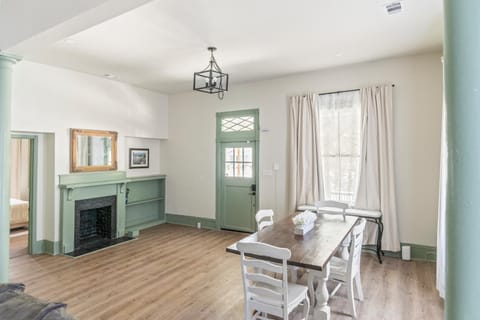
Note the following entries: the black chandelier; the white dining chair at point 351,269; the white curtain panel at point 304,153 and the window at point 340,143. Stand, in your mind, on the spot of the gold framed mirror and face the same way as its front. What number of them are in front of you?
4

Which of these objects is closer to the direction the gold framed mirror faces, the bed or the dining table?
the dining table

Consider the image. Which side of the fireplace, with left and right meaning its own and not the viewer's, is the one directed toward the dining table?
front

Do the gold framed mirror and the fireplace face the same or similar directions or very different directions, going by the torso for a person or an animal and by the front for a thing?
same or similar directions

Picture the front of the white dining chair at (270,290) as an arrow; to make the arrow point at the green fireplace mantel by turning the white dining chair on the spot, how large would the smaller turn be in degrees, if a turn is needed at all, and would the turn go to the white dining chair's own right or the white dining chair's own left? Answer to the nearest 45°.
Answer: approximately 90° to the white dining chair's own left

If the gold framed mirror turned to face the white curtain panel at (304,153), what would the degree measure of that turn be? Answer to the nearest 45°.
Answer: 0° — it already faces it

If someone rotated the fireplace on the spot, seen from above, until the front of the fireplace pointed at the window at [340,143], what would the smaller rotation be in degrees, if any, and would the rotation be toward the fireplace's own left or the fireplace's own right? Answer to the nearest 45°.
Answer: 0° — it already faces it

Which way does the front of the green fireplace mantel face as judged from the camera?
facing the viewer and to the right of the viewer

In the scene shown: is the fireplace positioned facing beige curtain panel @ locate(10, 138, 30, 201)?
no

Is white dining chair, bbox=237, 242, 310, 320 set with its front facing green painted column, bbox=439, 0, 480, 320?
no

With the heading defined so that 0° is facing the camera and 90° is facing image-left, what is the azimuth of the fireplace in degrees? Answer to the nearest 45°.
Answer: approximately 315°

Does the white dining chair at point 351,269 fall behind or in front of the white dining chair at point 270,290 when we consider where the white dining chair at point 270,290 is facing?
in front

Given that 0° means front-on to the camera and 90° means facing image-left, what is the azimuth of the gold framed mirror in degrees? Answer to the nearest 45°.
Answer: approximately 315°

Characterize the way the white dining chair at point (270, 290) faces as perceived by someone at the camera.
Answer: facing away from the viewer and to the right of the viewer

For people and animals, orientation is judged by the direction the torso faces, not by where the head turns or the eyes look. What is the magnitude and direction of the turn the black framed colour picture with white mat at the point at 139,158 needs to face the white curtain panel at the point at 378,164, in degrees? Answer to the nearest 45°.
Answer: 0° — it already faces it

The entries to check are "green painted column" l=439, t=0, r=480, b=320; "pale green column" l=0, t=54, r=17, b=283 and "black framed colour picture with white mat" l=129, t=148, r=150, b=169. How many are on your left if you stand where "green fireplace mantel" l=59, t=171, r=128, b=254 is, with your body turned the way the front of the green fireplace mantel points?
1
